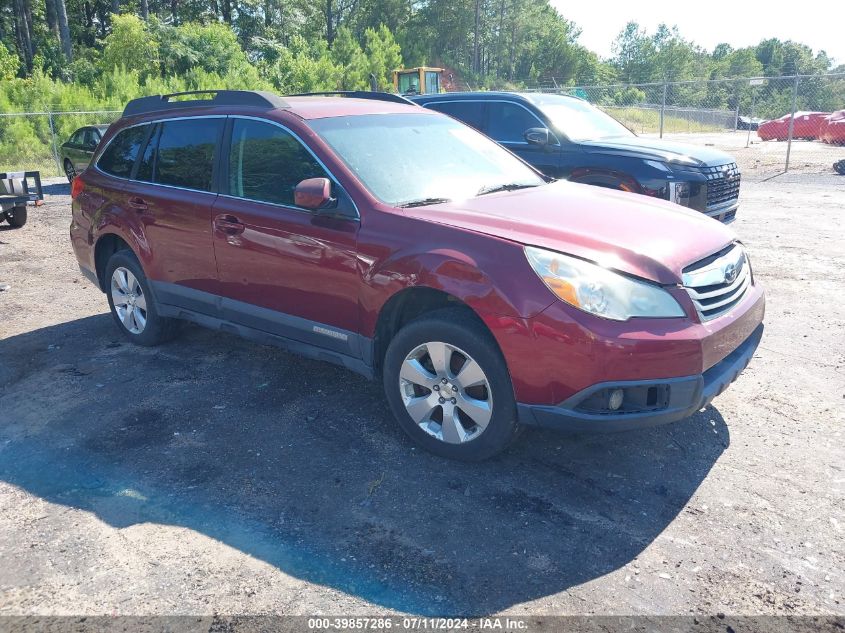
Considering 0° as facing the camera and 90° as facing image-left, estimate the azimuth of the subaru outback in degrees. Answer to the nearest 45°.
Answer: approximately 315°

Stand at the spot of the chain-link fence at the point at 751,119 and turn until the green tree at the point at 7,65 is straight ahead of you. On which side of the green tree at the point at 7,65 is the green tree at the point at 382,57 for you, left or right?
right

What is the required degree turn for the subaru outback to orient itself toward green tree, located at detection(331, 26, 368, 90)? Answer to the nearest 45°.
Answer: approximately 135° to its left

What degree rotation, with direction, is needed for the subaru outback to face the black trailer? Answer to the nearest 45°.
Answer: approximately 180°

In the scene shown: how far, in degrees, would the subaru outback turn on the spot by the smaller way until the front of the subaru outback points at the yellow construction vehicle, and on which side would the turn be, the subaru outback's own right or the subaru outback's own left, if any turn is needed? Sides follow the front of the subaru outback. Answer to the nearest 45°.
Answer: approximately 135° to the subaru outback's own left

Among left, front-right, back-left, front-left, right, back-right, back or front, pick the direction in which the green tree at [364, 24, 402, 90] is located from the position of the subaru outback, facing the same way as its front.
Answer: back-left

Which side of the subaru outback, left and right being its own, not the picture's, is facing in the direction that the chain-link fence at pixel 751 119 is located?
left

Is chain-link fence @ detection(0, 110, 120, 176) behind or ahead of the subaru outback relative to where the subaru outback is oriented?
behind

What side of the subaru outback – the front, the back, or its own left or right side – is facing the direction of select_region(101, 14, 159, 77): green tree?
back
